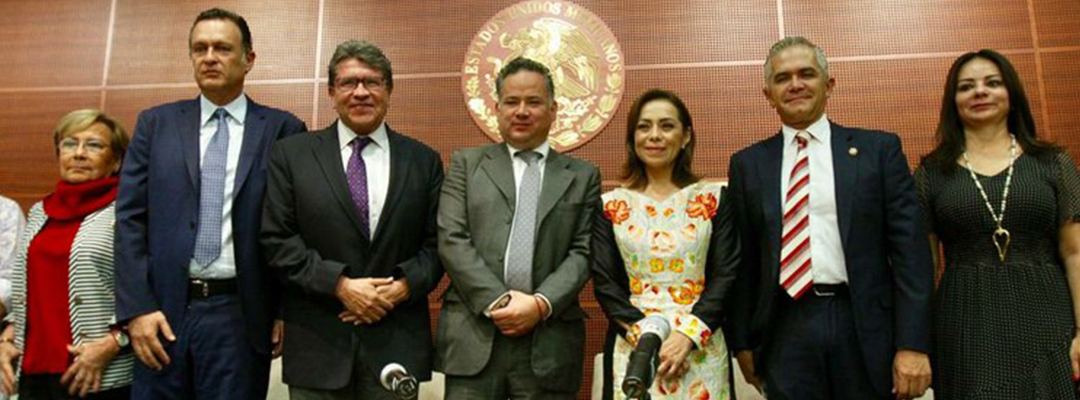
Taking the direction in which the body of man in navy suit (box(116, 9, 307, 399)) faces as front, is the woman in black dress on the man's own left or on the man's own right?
on the man's own left

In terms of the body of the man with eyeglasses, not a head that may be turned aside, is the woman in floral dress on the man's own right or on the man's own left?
on the man's own left

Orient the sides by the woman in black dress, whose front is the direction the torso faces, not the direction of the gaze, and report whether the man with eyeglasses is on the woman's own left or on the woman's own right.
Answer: on the woman's own right

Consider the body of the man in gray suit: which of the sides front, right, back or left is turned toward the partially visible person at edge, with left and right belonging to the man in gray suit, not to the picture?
right

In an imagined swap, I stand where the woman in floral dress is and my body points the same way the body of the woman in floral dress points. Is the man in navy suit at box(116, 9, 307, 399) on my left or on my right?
on my right

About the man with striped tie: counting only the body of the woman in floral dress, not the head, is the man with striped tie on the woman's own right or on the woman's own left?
on the woman's own left

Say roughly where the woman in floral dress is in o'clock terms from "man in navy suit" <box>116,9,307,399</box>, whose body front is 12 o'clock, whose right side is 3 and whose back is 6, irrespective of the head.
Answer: The woman in floral dress is roughly at 10 o'clock from the man in navy suit.

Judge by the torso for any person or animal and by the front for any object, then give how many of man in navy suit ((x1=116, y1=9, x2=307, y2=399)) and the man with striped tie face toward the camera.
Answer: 2

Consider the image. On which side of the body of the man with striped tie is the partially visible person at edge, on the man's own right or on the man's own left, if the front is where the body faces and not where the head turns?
on the man's own right

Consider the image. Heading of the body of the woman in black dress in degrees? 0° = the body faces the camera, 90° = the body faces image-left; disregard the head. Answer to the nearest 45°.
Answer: approximately 0°

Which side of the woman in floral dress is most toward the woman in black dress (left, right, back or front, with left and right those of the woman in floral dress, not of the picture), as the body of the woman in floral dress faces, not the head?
left

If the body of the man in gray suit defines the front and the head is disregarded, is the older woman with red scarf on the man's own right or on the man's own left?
on the man's own right
